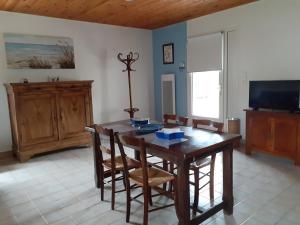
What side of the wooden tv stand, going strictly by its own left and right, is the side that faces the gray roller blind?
right

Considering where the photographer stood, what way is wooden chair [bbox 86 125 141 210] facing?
facing away from the viewer and to the right of the viewer

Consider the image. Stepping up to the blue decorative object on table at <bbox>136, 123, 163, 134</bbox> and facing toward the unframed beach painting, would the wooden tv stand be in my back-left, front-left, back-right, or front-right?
back-right

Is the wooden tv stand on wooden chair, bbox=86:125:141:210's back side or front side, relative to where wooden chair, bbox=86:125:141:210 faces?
on the front side

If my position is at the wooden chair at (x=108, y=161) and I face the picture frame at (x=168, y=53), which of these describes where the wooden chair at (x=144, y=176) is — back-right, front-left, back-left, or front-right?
back-right

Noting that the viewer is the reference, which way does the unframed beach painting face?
facing the viewer and to the right of the viewer

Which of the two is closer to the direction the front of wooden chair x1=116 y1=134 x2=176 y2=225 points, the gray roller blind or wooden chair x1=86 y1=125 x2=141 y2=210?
the gray roller blind

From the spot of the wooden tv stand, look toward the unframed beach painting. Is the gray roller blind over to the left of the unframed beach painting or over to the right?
right

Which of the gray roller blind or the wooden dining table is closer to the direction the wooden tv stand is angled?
the wooden dining table

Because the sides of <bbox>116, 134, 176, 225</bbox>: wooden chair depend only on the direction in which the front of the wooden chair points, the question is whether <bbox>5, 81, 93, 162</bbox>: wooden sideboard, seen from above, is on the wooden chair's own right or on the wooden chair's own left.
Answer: on the wooden chair's own left

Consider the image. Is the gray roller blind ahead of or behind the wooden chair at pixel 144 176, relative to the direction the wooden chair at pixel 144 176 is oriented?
ahead

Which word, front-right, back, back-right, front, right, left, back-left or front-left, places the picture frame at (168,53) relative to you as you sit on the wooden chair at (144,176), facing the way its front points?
front-left

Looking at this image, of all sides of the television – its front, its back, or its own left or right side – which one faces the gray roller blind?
right

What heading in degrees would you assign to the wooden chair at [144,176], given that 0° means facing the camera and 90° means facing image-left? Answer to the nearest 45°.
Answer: approximately 225°
